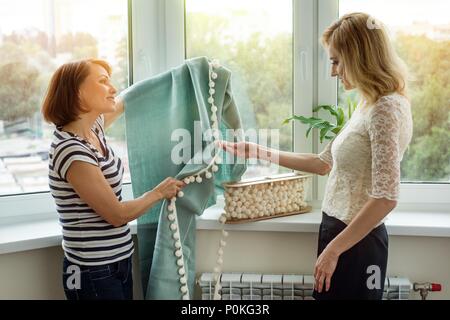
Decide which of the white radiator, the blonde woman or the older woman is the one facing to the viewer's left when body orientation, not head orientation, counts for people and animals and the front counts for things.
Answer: the blonde woman

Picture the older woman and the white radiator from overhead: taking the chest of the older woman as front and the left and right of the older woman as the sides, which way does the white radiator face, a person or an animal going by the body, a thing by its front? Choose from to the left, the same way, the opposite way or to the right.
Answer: to the right

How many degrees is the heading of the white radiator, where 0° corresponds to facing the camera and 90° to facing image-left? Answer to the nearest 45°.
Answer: approximately 0°

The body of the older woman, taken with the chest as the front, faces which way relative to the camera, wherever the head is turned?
to the viewer's right

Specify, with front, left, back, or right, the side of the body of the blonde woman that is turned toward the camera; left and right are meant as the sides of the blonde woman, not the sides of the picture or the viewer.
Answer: left

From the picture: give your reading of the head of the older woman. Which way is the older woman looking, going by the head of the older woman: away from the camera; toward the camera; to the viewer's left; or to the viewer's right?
to the viewer's right

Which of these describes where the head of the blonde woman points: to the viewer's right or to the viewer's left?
to the viewer's left
